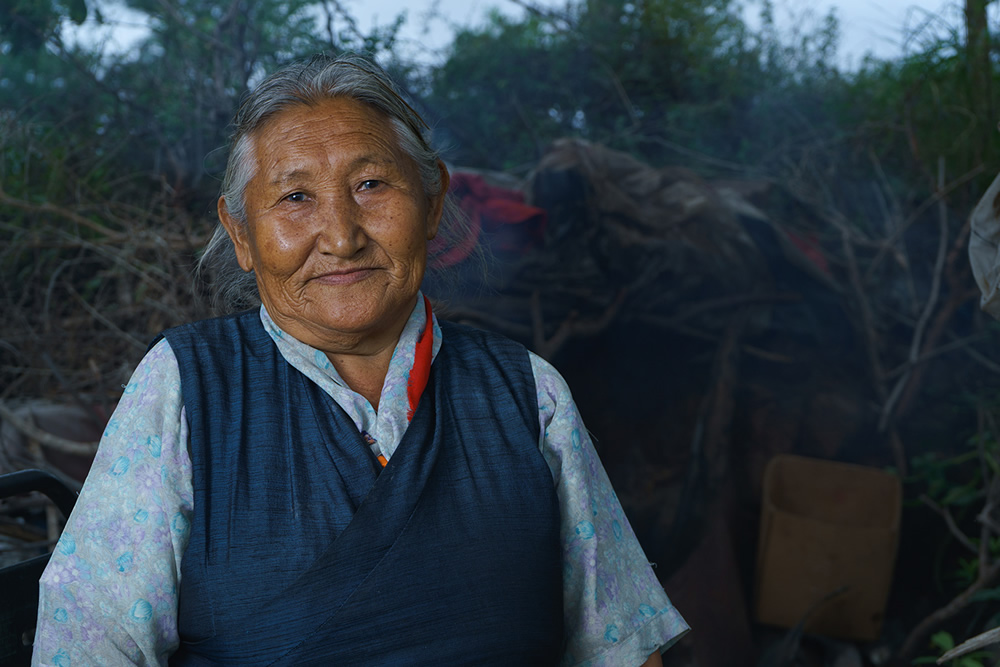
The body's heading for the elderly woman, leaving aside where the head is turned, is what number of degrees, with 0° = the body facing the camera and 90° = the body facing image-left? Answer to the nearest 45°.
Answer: approximately 0°

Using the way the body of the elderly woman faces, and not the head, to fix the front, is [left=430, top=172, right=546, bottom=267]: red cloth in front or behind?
behind
